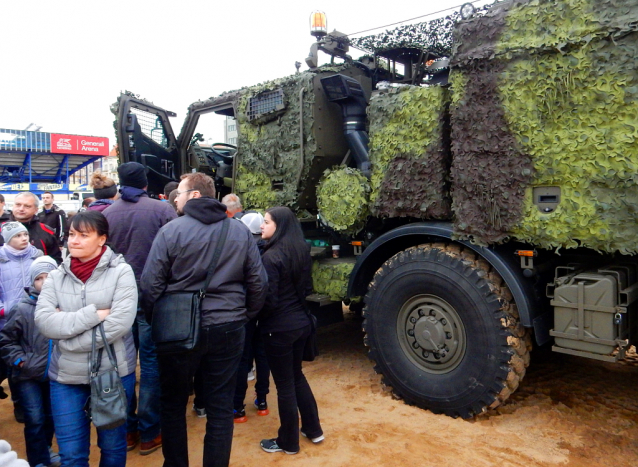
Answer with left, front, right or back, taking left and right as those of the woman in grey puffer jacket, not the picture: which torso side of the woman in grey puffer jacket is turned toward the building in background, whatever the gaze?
back

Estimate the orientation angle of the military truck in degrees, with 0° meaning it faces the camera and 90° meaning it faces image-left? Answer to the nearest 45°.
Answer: approximately 135°

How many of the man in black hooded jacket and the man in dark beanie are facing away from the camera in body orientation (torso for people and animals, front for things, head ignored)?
2

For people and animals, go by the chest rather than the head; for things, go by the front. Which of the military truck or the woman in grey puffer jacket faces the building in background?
the military truck

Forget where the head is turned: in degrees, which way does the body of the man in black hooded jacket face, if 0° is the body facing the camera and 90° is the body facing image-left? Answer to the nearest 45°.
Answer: approximately 180°

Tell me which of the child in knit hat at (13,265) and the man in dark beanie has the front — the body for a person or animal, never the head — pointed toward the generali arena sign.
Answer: the man in dark beanie

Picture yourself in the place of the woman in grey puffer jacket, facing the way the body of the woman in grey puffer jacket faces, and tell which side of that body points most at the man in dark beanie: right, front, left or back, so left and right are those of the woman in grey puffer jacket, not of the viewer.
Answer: back

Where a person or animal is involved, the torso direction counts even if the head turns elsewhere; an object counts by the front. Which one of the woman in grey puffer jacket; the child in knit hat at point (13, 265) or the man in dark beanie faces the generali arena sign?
the man in dark beanie
